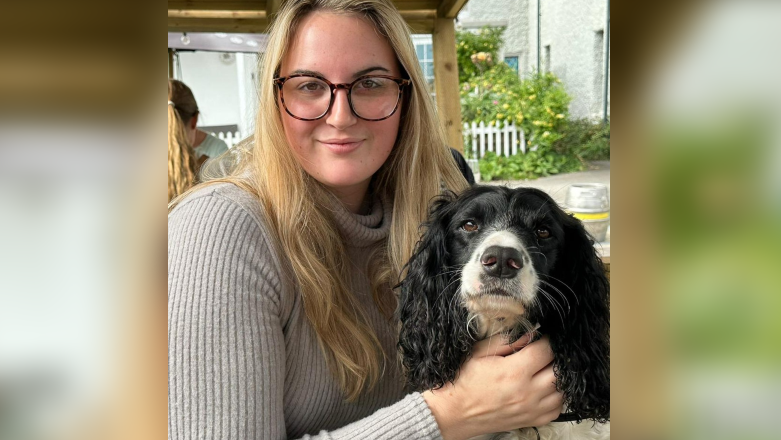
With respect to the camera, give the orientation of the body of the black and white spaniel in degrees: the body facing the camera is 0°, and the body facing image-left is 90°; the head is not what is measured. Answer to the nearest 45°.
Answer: approximately 0°

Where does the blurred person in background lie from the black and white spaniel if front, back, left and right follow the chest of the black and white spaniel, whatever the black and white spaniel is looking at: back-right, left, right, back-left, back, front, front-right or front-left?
back-right

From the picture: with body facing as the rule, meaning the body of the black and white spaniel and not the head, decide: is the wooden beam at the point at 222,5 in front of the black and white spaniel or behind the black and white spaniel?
behind

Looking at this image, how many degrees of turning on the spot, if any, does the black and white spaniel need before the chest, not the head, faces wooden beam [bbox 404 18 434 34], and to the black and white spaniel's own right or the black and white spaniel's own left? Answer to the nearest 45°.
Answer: approximately 180°

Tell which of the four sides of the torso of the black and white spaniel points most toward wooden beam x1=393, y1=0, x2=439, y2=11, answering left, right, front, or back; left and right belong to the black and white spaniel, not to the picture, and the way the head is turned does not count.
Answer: back

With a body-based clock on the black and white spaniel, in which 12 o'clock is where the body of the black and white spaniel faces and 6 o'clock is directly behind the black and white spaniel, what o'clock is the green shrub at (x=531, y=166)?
The green shrub is roughly at 6 o'clock from the black and white spaniel.

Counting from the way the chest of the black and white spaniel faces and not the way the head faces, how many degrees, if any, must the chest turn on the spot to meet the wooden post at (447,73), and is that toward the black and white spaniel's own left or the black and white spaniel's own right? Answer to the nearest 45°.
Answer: approximately 180°

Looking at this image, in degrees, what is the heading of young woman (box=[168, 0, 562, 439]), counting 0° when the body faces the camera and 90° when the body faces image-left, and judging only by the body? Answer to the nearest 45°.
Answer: approximately 315°
